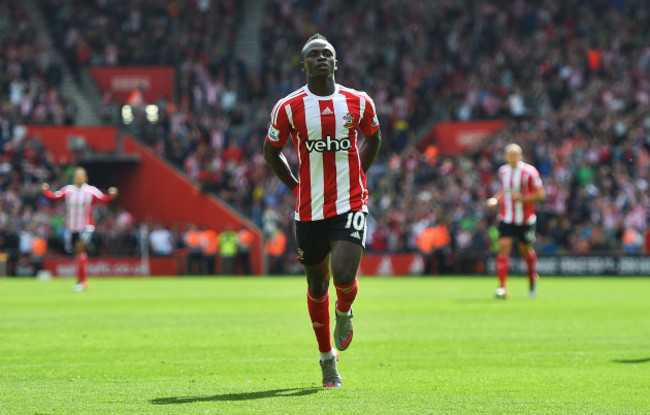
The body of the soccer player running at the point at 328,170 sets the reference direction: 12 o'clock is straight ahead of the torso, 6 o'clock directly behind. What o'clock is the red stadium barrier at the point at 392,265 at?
The red stadium barrier is roughly at 6 o'clock from the soccer player running.

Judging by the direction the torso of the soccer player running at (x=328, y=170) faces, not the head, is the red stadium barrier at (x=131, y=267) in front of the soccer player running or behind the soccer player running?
behind

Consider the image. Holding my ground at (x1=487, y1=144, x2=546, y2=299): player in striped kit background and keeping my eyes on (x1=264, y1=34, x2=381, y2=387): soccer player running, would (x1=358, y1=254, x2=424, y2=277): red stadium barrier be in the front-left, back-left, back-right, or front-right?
back-right

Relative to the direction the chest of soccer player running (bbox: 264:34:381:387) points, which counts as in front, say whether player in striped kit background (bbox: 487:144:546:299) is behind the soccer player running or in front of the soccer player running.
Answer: behind

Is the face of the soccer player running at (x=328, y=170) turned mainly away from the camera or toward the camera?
toward the camera

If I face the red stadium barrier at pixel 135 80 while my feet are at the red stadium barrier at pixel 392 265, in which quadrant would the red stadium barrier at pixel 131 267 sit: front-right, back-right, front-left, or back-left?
front-left

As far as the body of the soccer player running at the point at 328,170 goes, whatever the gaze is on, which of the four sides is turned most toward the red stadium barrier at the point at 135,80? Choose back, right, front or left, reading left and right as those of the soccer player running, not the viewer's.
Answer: back

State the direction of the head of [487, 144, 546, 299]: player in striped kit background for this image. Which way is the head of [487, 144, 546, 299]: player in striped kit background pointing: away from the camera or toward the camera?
toward the camera

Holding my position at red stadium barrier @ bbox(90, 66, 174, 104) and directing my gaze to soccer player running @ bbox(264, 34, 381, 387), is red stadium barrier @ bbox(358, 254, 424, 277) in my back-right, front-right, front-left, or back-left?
front-left

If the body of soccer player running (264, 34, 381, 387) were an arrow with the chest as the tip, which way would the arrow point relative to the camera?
toward the camera
